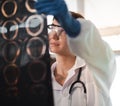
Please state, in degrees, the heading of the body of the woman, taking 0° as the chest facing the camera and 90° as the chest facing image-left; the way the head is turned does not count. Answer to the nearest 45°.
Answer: approximately 45°
